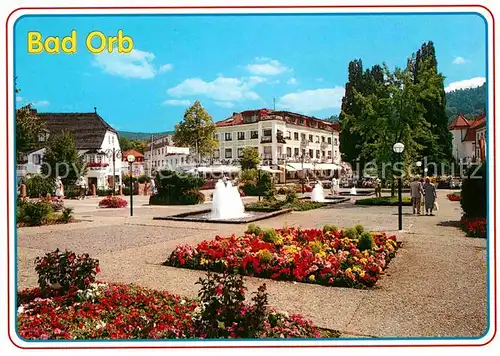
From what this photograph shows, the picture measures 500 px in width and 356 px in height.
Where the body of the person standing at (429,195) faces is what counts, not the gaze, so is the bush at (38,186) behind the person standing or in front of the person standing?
in front

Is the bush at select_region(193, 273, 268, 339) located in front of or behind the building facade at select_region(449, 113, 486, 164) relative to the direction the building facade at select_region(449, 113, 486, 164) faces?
in front

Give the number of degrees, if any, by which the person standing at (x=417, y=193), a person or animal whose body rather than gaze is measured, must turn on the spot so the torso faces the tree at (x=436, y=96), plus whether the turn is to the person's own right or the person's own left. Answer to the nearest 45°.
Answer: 0° — they already face it

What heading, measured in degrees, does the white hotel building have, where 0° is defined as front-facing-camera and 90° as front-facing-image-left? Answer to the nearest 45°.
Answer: approximately 315°

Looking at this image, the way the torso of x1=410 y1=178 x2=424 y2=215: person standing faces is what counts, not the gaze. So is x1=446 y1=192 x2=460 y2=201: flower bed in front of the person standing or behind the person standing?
in front

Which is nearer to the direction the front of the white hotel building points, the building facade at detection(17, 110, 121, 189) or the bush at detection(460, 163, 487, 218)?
the bush
